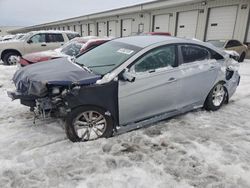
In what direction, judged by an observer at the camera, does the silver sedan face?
facing the viewer and to the left of the viewer

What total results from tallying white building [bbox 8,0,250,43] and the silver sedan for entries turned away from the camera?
0

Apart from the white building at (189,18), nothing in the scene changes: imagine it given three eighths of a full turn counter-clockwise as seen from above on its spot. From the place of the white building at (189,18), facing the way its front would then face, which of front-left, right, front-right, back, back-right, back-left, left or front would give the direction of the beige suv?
back-right

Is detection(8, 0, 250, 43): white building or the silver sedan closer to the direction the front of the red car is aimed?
the silver sedan

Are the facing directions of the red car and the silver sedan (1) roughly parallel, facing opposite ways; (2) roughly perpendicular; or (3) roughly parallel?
roughly parallel

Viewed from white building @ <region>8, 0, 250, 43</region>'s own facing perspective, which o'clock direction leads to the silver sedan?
The silver sedan is roughly at 11 o'clock from the white building.

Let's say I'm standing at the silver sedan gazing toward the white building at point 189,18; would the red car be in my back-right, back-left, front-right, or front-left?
front-left

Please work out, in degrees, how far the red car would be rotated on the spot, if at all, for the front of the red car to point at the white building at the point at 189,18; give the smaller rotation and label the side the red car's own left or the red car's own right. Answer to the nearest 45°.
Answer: approximately 180°

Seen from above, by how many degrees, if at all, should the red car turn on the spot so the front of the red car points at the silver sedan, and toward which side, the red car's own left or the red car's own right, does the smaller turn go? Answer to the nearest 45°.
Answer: approximately 45° to the red car's own left

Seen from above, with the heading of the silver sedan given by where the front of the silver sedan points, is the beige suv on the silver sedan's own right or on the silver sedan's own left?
on the silver sedan's own right

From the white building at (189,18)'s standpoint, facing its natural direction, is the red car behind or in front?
in front

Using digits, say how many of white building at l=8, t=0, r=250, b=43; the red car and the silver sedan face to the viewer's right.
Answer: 0
